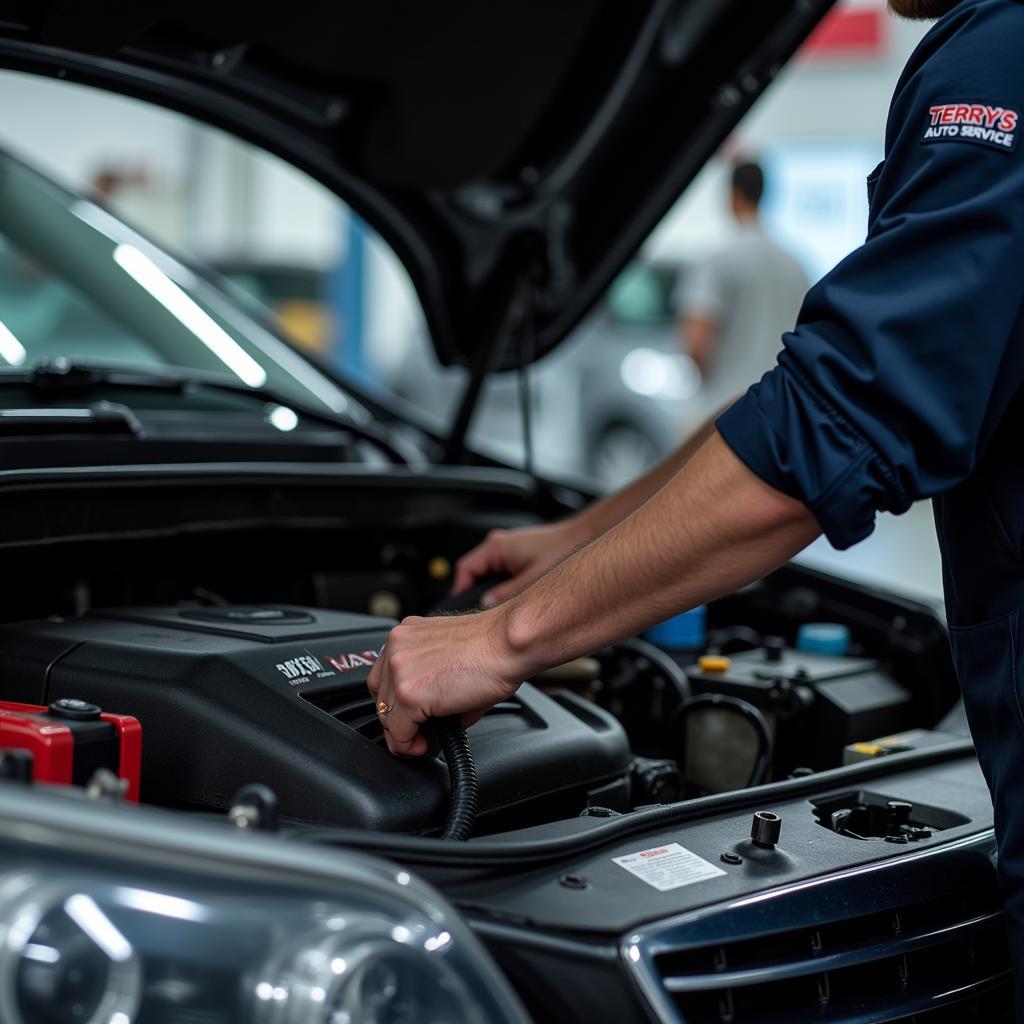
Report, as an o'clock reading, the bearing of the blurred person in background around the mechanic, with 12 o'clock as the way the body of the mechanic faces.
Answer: The blurred person in background is roughly at 3 o'clock from the mechanic.

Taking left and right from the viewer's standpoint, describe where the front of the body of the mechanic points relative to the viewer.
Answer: facing to the left of the viewer
